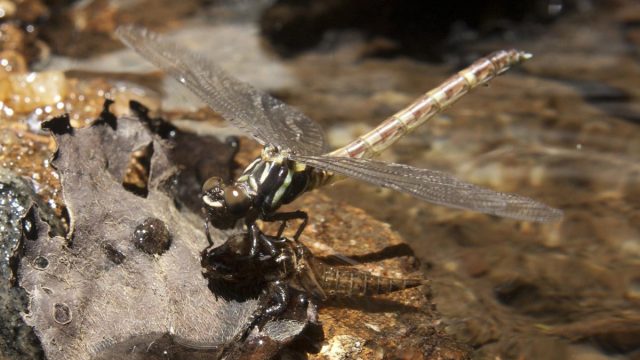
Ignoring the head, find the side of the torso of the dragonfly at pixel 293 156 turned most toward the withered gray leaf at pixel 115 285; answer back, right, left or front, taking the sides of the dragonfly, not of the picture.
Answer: front

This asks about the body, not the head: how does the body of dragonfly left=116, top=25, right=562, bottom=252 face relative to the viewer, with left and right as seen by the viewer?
facing the viewer and to the left of the viewer

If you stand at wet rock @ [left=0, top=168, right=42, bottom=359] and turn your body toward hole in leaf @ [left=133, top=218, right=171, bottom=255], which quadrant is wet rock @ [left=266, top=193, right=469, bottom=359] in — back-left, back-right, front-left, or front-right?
front-right

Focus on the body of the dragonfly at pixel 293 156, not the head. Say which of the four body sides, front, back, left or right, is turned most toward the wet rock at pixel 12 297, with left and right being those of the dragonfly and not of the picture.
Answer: front

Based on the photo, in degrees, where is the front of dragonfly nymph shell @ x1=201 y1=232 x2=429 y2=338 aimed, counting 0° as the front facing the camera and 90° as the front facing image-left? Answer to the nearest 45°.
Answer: approximately 90°
